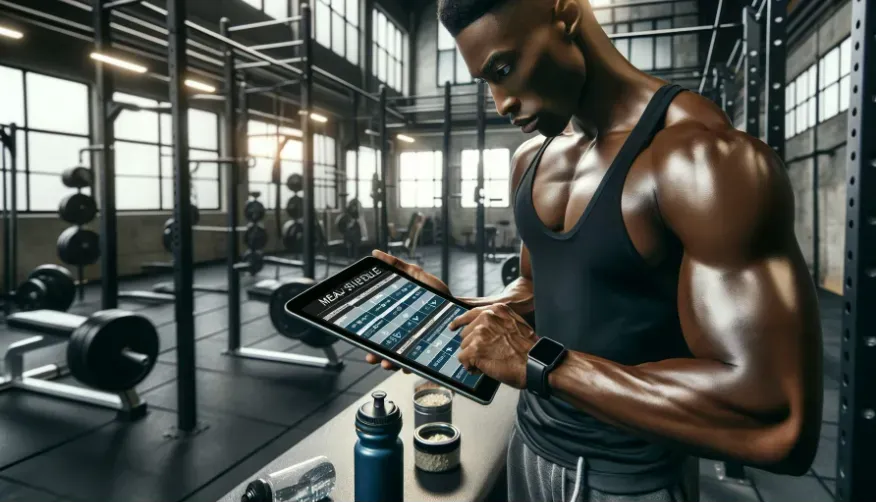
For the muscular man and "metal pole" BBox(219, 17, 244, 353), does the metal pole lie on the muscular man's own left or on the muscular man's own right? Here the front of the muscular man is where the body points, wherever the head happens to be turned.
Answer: on the muscular man's own right

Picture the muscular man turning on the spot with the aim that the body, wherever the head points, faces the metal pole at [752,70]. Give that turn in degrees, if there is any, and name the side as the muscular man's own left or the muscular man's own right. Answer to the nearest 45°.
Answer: approximately 135° to the muscular man's own right

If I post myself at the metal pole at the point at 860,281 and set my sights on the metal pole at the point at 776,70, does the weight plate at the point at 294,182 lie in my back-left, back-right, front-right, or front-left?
front-left

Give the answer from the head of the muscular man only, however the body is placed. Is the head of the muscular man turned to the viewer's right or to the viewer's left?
to the viewer's left

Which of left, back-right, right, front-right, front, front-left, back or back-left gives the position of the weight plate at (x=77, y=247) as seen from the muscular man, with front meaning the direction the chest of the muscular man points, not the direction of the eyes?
right

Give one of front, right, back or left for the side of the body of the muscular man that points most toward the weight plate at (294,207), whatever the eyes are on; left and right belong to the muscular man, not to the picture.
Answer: right

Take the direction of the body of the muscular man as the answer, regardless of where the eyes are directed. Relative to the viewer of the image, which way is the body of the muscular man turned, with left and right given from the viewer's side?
facing the viewer and to the left of the viewer

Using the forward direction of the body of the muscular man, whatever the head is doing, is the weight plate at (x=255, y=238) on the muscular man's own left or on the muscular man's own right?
on the muscular man's own right
